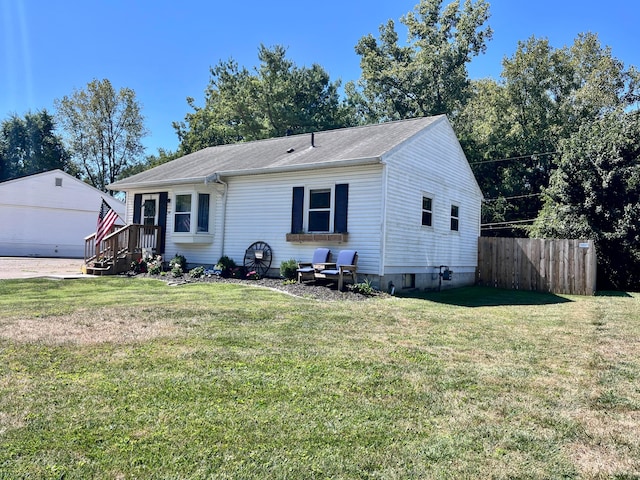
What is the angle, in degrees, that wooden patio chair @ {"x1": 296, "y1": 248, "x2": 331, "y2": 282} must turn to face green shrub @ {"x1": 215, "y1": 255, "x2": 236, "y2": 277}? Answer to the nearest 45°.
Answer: approximately 90° to its right

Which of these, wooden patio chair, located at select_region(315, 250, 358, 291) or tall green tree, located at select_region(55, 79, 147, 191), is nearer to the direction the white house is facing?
the wooden patio chair

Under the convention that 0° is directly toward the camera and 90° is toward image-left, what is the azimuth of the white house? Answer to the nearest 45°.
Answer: approximately 45°

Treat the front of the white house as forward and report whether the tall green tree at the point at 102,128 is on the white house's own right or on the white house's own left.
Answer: on the white house's own right

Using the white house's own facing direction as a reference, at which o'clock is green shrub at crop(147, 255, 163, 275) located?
The green shrub is roughly at 2 o'clock from the white house.

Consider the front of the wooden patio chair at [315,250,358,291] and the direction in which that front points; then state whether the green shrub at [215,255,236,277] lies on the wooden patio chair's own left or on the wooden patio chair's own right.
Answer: on the wooden patio chair's own right

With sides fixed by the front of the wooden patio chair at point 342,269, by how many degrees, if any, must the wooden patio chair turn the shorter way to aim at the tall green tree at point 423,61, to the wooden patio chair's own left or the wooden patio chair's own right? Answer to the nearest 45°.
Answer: approximately 135° to the wooden patio chair's own right

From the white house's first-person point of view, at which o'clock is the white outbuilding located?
The white outbuilding is roughly at 3 o'clock from the white house.

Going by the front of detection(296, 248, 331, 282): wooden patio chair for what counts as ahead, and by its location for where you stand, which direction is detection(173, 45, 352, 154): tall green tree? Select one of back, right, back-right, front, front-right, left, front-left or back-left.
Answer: back-right

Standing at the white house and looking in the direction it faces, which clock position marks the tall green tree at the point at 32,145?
The tall green tree is roughly at 3 o'clock from the white house.

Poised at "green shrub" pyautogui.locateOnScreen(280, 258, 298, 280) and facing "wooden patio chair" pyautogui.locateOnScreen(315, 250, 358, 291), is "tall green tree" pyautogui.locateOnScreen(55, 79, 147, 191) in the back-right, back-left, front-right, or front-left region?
back-left

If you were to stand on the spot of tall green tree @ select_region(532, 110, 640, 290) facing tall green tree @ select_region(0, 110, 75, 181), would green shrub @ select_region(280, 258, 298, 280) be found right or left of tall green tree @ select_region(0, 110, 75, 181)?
left

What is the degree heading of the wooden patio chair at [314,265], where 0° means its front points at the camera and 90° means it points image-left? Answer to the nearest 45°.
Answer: approximately 45°
